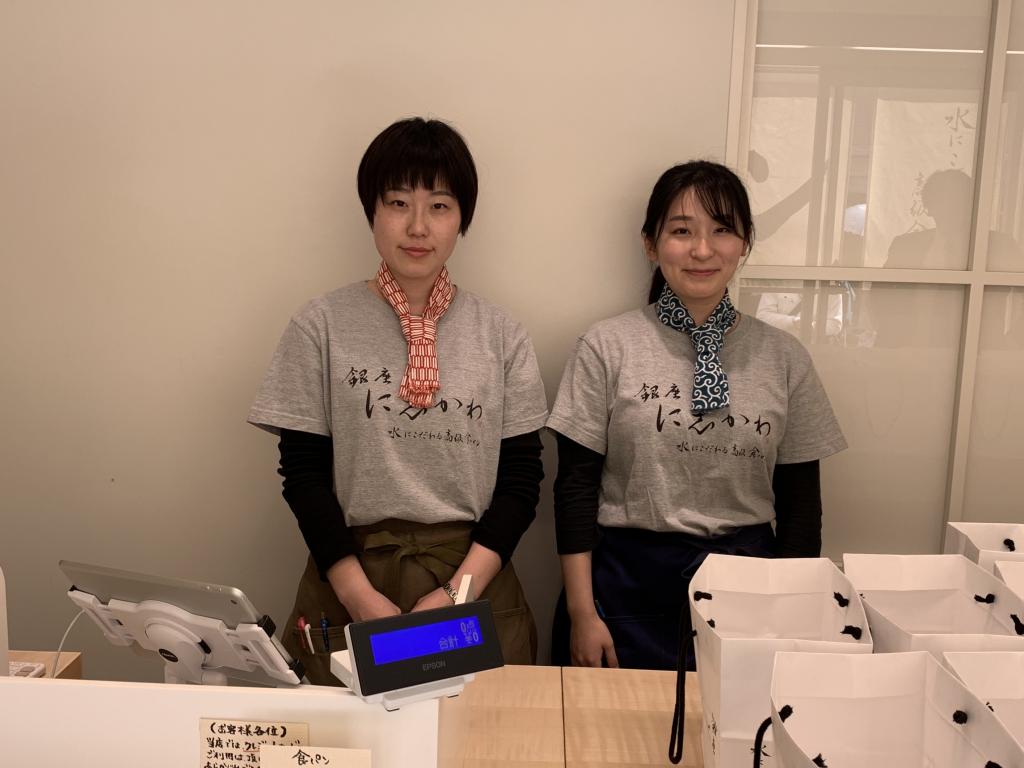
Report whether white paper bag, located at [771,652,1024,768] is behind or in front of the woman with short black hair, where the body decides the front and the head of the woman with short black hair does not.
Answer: in front

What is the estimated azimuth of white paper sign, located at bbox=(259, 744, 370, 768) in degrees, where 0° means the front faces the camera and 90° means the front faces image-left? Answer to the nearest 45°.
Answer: approximately 0°

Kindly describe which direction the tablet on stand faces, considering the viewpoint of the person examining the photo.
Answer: facing away from the viewer and to the right of the viewer

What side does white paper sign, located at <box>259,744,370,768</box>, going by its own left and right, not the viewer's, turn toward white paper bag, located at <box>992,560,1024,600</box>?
left

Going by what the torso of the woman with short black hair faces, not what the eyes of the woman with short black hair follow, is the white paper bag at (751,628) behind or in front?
in front

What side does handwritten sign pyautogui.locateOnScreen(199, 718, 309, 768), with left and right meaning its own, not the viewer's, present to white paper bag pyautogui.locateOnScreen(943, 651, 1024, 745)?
left

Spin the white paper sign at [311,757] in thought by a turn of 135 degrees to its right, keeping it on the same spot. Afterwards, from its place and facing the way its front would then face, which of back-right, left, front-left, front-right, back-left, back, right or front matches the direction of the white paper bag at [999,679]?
back-right
